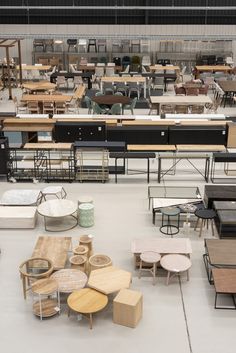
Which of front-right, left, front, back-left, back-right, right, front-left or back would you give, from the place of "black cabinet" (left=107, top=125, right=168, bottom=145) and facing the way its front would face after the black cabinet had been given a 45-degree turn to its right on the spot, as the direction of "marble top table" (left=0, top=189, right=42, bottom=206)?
front

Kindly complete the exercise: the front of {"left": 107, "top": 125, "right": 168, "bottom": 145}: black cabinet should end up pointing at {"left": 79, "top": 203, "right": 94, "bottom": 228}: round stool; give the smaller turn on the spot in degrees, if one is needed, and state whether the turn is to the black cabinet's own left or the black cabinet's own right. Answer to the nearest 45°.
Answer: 0° — it already faces it

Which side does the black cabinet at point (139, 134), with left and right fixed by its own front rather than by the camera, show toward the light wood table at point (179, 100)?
back

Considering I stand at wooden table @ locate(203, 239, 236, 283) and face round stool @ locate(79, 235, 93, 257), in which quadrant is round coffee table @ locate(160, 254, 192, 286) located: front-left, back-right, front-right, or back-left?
front-left

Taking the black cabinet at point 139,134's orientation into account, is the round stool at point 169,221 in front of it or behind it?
in front

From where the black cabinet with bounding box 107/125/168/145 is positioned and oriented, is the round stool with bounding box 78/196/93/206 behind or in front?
in front

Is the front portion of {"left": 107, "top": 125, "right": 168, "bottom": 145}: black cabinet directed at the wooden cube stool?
yes

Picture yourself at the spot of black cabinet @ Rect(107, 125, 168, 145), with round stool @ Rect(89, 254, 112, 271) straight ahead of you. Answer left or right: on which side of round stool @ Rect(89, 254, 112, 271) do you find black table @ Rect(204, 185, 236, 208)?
left

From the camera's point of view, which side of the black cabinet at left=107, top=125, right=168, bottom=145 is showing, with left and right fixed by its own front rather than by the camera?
front

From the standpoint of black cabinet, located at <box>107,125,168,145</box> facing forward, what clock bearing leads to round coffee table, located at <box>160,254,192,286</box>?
The round coffee table is roughly at 12 o'clock from the black cabinet.

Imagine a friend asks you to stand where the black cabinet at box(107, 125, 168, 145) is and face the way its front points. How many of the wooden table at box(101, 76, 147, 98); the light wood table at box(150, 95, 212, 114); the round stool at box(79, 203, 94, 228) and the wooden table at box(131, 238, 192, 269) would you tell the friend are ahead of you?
2

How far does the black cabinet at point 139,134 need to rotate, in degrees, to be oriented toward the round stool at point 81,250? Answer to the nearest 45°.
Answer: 0° — it already faces it

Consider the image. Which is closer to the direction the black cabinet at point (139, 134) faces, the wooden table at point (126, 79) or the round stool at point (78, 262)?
the round stool

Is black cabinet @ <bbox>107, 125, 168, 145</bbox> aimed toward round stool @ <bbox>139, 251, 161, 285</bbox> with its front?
yes

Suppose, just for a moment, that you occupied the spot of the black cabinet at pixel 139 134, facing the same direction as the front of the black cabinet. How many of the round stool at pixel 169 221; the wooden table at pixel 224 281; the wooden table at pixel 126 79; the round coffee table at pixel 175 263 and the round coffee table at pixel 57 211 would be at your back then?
1

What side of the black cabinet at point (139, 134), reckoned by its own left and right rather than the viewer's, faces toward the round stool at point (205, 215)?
front

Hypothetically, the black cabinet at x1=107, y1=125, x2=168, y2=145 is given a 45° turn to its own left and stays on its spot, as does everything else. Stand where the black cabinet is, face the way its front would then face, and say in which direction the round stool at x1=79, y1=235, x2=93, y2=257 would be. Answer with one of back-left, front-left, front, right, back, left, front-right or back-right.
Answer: front-right

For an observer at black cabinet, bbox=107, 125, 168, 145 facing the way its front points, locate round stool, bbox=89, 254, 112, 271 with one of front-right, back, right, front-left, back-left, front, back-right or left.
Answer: front

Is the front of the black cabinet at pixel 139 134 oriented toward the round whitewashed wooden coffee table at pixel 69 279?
yes

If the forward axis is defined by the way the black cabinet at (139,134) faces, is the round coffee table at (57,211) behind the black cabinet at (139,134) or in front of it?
in front

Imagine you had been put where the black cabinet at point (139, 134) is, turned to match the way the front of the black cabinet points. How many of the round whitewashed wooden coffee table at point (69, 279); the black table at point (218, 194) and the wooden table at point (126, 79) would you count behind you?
1
